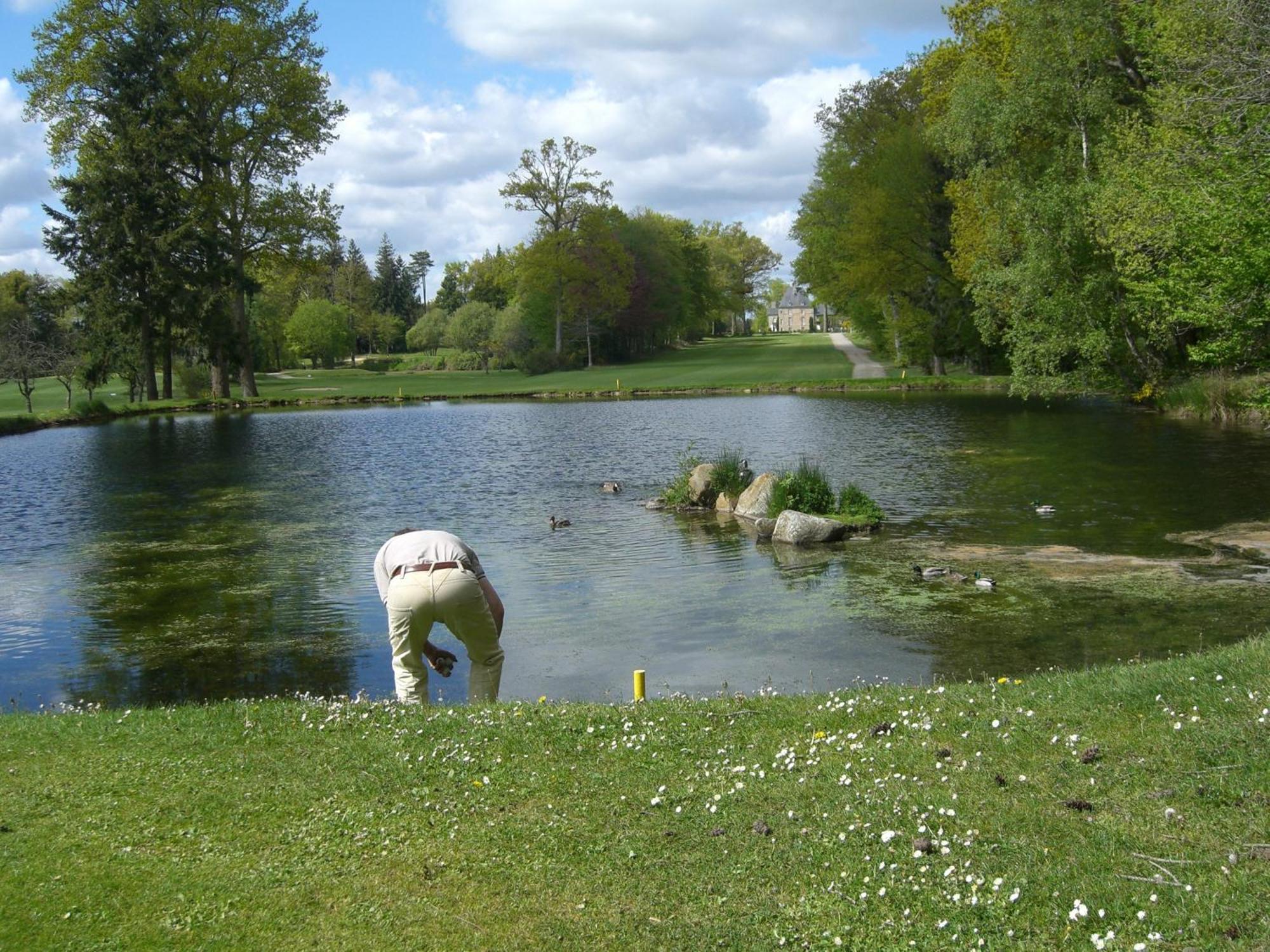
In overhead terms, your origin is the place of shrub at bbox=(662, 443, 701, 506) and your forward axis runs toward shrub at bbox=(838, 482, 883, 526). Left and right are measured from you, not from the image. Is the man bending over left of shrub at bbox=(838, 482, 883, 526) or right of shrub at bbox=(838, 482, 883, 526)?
right

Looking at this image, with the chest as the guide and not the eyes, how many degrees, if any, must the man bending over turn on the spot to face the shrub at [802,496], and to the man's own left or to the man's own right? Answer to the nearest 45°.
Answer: approximately 45° to the man's own right

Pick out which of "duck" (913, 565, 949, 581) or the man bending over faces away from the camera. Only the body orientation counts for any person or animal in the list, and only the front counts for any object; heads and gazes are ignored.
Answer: the man bending over

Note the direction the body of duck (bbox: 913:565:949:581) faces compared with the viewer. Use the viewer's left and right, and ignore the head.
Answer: facing to the left of the viewer

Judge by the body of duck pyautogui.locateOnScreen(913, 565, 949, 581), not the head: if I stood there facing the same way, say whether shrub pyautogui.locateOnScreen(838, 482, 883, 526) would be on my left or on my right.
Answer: on my right

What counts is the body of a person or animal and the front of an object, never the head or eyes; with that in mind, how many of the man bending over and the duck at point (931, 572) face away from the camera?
1

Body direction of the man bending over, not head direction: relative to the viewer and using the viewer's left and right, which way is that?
facing away from the viewer

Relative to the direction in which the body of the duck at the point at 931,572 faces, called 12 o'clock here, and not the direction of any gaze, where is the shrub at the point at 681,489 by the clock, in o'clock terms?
The shrub is roughly at 2 o'clock from the duck.

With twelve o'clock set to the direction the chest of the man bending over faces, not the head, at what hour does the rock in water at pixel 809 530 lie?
The rock in water is roughly at 1 o'clock from the man bending over.
